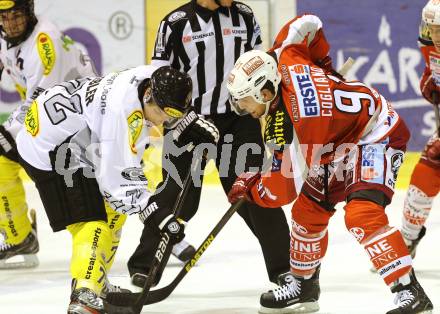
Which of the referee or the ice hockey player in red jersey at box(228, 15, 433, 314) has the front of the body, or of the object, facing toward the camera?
the referee

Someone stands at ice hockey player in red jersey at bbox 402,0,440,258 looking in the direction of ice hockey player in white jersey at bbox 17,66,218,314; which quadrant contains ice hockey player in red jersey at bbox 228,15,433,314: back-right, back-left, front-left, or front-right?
front-left

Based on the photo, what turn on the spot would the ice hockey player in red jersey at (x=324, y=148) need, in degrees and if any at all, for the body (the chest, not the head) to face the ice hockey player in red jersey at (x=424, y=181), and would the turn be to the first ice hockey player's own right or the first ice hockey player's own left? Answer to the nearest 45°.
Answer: approximately 135° to the first ice hockey player's own right

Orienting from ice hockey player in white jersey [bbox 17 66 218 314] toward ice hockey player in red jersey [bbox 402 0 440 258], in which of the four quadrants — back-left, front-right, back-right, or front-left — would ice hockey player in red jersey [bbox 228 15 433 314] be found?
front-right

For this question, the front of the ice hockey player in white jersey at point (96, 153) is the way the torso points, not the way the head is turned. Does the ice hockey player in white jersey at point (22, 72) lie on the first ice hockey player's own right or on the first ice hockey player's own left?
on the first ice hockey player's own left

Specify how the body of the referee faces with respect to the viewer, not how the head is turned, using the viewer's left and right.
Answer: facing the viewer

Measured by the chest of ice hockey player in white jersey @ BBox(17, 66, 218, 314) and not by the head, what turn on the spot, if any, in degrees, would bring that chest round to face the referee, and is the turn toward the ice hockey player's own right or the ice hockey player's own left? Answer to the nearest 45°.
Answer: approximately 45° to the ice hockey player's own left

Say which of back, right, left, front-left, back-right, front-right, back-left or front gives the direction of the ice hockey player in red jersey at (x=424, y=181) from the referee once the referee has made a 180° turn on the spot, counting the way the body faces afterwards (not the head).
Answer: right

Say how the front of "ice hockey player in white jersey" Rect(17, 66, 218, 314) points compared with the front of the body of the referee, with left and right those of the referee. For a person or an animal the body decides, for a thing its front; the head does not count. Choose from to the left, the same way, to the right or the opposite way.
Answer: to the left

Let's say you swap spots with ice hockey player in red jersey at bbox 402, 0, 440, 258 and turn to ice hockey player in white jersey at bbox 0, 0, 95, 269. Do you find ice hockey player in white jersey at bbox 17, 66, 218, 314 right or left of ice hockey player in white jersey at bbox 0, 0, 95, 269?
left

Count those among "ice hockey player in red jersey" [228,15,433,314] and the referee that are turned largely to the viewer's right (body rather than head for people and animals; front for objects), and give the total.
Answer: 0

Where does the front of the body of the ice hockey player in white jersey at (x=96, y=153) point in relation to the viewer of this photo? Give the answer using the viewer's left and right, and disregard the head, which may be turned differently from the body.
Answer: facing to the right of the viewer

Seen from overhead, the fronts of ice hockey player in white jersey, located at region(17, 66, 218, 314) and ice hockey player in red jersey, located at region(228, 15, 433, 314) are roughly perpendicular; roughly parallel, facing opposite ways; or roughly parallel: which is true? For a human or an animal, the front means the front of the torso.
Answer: roughly parallel, facing opposite ways

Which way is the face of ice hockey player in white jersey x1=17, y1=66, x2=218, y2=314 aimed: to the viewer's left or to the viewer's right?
to the viewer's right

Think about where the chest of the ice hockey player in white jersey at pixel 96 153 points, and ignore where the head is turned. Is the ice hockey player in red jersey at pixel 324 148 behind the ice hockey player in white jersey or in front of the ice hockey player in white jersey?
in front

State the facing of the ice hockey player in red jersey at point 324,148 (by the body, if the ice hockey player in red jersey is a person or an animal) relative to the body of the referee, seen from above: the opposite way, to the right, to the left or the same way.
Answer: to the right

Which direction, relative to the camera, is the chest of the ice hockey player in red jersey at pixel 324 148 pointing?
to the viewer's left
